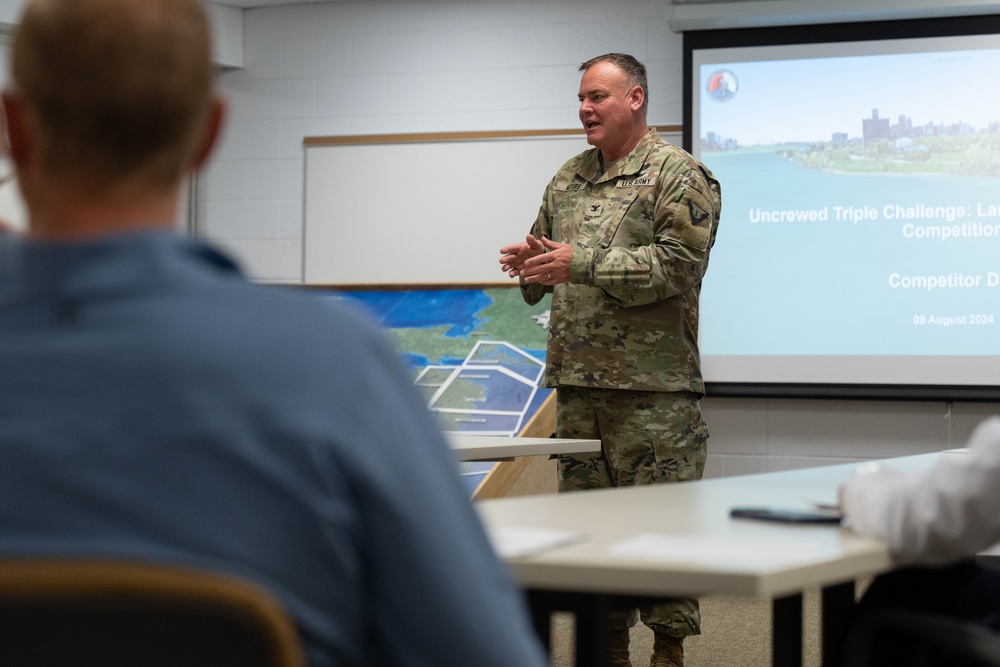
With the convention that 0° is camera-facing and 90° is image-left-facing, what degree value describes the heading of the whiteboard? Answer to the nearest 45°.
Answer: approximately 0°

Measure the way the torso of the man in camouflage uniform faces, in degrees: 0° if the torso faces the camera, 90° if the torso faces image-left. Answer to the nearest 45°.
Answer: approximately 45°

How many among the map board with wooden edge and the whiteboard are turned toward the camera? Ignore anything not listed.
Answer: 2

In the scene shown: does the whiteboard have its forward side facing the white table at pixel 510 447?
yes
